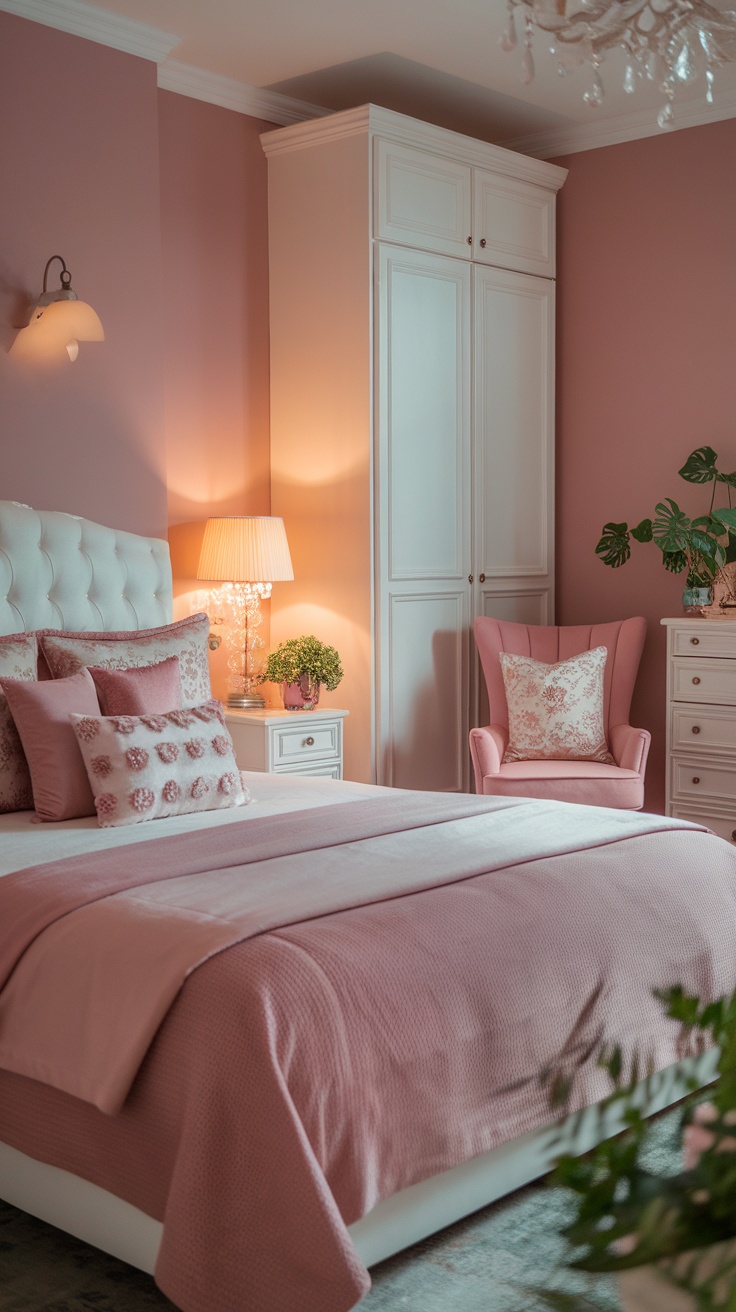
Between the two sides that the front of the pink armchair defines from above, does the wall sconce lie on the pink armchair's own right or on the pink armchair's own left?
on the pink armchair's own right

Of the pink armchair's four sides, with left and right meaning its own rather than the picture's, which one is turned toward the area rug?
front

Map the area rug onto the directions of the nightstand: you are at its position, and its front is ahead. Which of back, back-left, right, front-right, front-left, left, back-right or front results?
front-right

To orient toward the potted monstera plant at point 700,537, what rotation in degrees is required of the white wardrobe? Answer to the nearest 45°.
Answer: approximately 45° to its left

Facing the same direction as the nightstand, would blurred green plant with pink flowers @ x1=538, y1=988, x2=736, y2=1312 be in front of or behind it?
in front

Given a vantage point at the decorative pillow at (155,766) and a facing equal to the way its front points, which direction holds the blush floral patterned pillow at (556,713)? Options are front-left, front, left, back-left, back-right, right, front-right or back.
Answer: left

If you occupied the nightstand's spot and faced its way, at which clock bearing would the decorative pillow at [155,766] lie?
The decorative pillow is roughly at 2 o'clock from the nightstand.

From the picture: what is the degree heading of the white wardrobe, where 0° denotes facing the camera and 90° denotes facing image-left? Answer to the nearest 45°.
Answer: approximately 315°

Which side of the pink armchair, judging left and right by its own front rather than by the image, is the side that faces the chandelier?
front

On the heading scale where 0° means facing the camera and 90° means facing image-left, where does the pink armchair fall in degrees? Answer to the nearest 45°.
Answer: approximately 0°

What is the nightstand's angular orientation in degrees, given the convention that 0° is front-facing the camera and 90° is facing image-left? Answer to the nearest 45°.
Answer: approximately 315°
